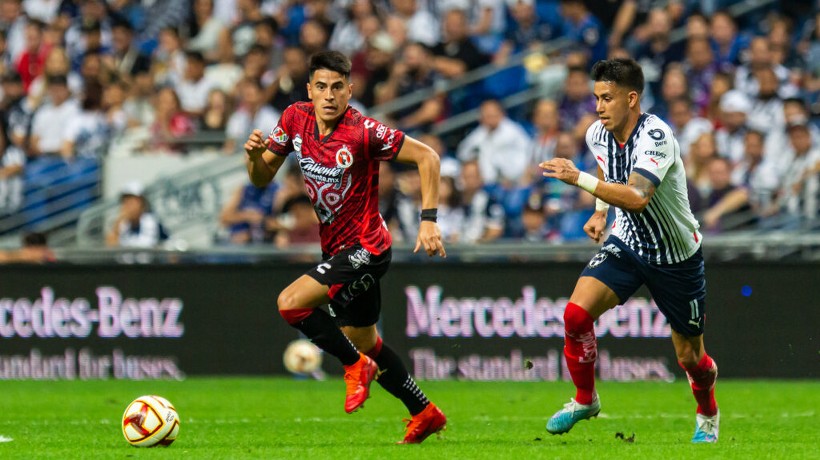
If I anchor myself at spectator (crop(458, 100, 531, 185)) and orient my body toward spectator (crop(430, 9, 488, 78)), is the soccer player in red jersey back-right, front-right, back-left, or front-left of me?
back-left

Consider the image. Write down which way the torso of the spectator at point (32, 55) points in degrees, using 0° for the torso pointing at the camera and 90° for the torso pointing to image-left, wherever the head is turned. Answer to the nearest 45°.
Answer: approximately 0°

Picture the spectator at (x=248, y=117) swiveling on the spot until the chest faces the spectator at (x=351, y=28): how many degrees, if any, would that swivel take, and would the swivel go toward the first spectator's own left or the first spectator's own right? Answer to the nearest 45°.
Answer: approximately 135° to the first spectator's own left

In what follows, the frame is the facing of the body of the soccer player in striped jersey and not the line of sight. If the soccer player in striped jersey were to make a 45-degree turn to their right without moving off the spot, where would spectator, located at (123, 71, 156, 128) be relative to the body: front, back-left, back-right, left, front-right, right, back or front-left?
front-right
